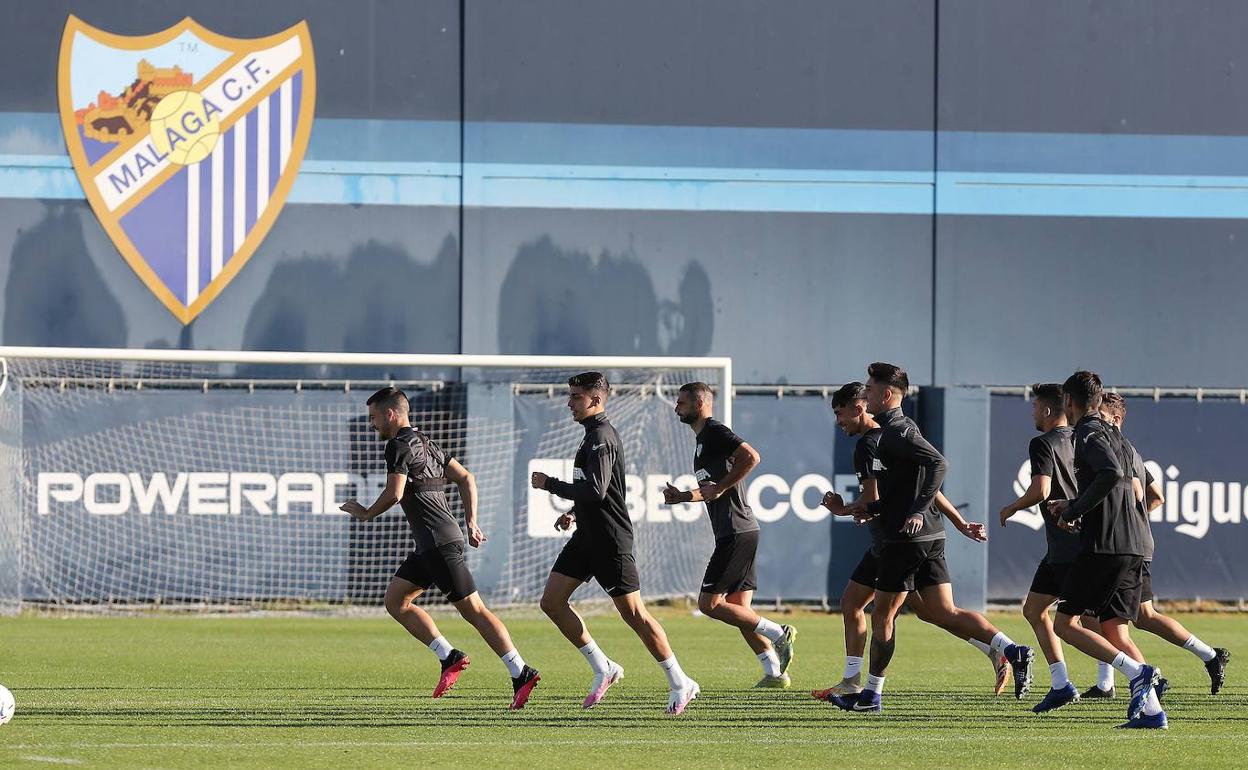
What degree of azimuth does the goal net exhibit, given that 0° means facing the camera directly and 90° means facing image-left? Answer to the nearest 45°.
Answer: approximately 0°

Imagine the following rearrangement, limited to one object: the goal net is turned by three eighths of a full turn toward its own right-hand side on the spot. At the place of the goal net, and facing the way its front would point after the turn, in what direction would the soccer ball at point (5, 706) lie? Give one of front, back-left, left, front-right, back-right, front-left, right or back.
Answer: back-left
